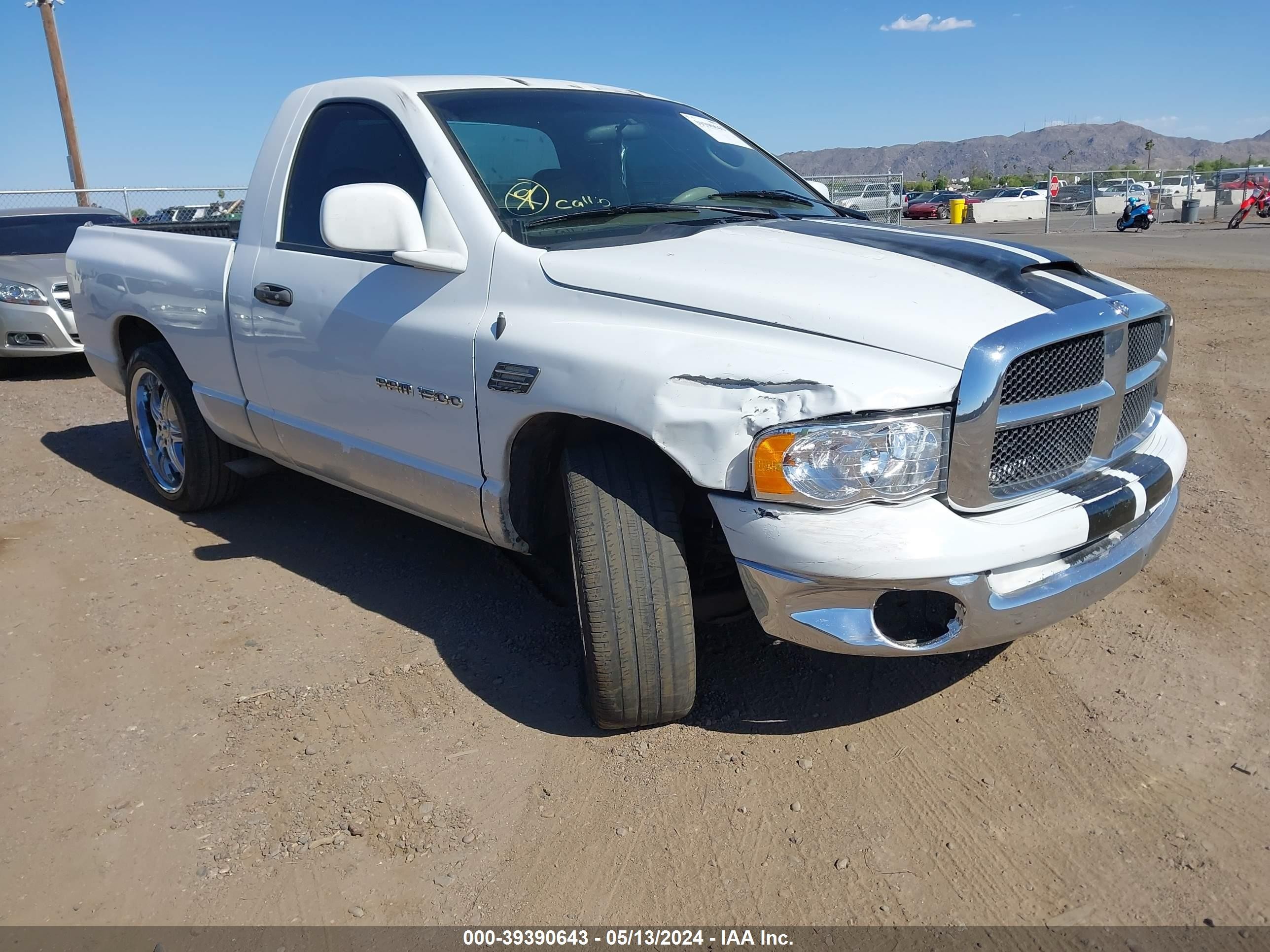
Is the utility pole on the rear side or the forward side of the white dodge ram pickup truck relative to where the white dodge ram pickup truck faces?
on the rear side

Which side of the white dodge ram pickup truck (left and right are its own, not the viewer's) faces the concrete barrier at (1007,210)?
left

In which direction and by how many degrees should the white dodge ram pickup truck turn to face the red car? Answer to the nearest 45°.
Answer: approximately 135° to its left

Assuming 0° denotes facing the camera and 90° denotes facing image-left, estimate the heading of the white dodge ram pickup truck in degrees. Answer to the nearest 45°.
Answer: approximately 315°

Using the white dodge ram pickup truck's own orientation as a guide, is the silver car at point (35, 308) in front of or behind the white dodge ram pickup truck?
behind

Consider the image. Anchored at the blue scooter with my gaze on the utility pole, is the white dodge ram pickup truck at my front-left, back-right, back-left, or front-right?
front-left

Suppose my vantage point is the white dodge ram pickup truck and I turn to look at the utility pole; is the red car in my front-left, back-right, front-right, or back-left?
front-right

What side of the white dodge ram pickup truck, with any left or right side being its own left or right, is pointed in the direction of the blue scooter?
left

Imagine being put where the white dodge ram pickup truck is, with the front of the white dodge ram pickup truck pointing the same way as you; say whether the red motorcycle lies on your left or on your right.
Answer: on your left
